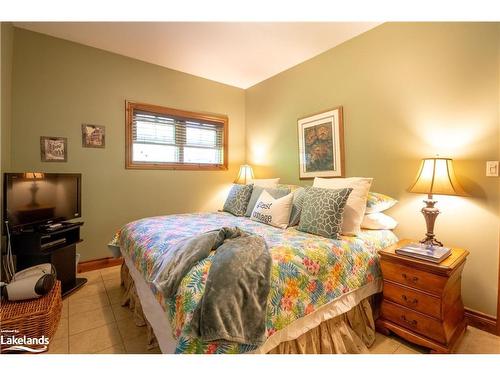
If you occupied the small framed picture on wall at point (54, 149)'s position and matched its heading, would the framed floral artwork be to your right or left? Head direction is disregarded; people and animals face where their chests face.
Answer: on your left

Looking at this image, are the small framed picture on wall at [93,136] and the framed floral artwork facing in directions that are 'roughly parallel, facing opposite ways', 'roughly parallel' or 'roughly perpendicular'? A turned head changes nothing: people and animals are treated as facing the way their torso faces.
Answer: roughly perpendicular

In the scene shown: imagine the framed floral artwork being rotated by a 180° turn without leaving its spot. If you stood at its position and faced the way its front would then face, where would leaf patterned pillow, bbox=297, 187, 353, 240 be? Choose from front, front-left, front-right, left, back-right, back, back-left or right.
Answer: back-right

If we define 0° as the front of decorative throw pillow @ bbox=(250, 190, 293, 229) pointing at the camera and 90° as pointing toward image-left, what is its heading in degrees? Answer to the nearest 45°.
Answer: approximately 45°

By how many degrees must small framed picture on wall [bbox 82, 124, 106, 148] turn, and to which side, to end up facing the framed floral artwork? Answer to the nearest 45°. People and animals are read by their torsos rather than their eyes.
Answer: approximately 45° to its left

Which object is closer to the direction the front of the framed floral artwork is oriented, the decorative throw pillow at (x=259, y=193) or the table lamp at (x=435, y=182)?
the decorative throw pillow

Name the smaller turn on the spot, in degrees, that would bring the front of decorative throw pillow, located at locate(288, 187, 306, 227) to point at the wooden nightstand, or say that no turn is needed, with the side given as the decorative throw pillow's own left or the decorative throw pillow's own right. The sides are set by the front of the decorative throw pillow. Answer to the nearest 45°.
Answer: approximately 90° to the decorative throw pillow's own left

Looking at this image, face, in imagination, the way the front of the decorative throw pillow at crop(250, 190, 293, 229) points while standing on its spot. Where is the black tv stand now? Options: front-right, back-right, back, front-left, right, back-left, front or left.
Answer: front-right

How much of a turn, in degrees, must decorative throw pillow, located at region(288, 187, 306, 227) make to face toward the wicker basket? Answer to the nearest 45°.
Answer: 0° — it already faces it

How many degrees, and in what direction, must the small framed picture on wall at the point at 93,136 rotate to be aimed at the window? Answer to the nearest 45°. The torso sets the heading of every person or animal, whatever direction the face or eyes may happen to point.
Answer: approximately 90° to its left

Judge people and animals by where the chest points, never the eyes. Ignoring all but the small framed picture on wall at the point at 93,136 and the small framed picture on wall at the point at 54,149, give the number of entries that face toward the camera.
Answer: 2

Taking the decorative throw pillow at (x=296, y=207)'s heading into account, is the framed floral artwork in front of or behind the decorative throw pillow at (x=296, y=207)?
behind

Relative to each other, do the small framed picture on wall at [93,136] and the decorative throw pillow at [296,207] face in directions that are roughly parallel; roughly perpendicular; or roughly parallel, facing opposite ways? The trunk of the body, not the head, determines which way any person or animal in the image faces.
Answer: roughly perpendicular

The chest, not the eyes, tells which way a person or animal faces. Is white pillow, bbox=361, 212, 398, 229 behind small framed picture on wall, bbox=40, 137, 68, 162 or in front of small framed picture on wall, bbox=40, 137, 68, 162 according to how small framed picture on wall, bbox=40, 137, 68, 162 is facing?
in front

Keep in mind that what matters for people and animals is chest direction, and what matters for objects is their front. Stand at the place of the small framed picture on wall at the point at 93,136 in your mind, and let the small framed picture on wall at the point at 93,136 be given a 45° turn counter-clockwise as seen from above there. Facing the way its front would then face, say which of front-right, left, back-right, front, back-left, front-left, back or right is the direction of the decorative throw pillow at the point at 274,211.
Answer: front

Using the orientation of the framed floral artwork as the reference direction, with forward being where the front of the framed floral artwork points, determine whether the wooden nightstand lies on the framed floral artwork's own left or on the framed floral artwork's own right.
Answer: on the framed floral artwork's own left

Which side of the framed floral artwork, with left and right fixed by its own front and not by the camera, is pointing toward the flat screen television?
front

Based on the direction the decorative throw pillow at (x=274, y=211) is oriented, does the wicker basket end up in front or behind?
in front
